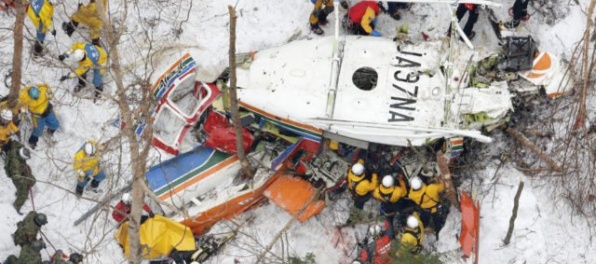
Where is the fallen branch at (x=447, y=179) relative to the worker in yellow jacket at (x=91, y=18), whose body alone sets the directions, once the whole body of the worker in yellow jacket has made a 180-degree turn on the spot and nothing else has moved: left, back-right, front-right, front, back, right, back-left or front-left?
front-right

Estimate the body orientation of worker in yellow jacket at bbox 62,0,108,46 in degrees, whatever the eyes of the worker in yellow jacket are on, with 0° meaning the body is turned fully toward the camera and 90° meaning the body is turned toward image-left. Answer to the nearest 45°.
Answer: approximately 90°

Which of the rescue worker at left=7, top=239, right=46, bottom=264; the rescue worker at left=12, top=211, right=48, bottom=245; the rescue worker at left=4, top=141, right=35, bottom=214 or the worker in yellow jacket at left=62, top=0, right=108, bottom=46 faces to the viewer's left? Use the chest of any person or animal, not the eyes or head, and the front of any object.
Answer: the worker in yellow jacket

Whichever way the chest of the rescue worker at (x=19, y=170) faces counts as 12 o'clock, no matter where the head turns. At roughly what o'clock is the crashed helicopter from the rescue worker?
The crashed helicopter is roughly at 1 o'clock from the rescue worker.

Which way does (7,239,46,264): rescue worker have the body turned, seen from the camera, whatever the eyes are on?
to the viewer's right

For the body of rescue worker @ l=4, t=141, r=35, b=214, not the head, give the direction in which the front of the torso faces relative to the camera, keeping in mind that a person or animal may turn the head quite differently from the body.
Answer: to the viewer's right

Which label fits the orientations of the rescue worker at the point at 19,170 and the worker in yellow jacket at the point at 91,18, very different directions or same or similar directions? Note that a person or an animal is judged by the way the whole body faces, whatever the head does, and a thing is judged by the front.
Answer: very different directions

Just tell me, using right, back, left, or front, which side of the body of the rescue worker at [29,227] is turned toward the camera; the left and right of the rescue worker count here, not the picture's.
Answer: right
